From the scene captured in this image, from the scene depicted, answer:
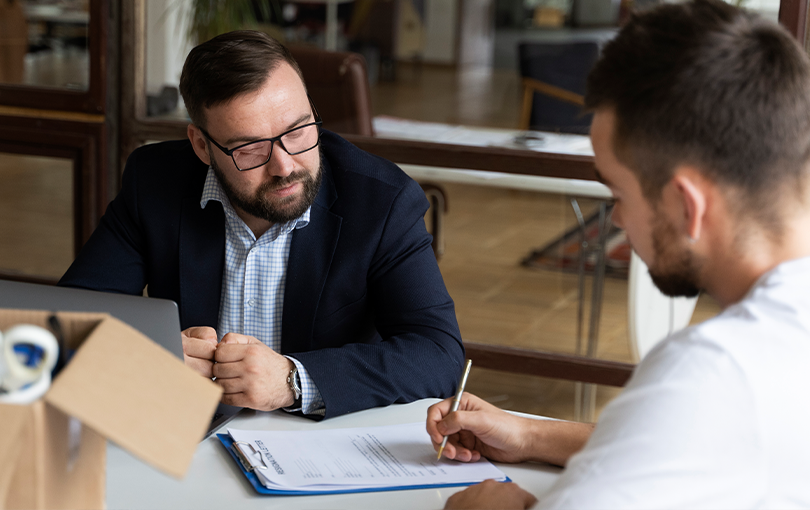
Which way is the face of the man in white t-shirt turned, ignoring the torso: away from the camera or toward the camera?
away from the camera

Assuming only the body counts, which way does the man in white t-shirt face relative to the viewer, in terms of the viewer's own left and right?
facing away from the viewer and to the left of the viewer

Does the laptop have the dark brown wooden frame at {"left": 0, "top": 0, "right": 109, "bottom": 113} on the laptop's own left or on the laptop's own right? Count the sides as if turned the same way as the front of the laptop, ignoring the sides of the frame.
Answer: on the laptop's own left

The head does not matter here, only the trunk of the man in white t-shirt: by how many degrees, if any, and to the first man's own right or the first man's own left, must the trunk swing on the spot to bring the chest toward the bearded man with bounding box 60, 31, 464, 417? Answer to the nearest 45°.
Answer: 0° — they already face them

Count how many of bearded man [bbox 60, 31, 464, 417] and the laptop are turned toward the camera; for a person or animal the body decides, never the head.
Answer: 1
